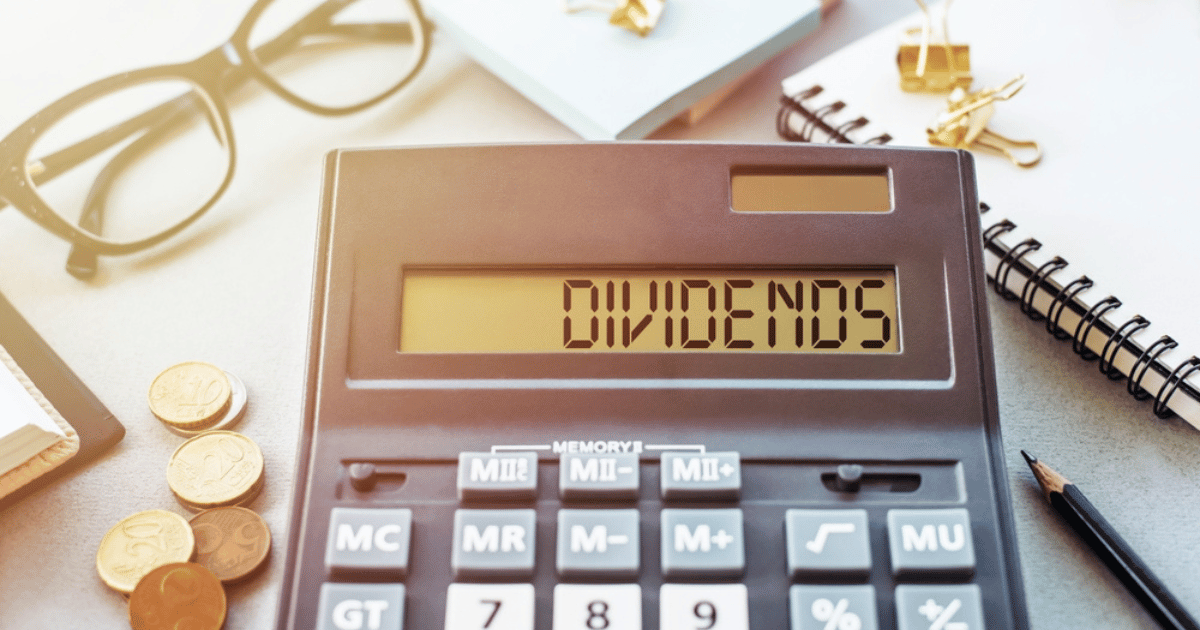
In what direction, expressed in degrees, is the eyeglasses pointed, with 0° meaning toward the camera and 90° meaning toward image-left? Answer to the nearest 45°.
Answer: approximately 315°

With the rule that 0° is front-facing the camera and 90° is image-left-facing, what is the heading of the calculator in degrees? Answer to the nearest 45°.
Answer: approximately 0°
